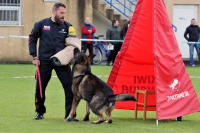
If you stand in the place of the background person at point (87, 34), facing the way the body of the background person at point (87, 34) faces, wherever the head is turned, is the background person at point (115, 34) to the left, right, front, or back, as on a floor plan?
left

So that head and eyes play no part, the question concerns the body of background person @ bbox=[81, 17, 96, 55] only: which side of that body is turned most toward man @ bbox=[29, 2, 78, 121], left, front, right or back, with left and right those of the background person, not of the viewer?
front

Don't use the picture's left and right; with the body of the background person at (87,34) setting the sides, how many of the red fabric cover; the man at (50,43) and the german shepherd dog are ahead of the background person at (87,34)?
3

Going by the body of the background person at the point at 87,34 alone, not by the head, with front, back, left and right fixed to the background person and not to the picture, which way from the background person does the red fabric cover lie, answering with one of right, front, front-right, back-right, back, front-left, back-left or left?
front

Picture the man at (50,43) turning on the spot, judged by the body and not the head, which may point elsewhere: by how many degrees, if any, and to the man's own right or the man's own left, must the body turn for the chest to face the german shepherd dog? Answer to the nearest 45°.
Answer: approximately 45° to the man's own left

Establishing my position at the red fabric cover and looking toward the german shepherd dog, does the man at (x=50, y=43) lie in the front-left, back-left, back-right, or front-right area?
front-right

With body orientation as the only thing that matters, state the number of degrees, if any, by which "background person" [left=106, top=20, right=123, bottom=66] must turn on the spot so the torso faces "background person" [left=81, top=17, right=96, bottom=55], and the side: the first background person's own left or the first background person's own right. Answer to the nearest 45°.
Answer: approximately 135° to the first background person's own right

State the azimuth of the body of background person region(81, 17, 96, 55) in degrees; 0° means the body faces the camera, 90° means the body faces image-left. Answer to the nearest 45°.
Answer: approximately 0°

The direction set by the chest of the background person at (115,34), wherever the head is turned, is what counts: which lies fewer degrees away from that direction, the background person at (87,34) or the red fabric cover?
the red fabric cover
